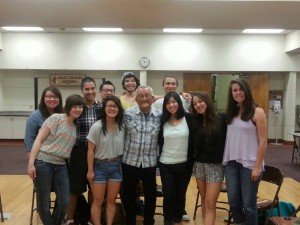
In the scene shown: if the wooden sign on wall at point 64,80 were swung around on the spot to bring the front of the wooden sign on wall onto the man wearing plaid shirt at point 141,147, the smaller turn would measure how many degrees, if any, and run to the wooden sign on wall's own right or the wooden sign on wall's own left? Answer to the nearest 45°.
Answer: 0° — it already faces them

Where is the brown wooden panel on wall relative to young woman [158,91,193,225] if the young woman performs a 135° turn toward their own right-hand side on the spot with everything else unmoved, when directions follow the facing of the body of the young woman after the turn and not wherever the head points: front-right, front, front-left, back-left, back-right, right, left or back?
front-right

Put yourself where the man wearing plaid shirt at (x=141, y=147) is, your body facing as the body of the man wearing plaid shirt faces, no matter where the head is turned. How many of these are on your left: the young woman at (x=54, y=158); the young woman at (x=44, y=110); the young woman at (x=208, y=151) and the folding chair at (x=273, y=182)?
2

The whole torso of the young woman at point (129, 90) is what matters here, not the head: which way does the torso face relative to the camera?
toward the camera

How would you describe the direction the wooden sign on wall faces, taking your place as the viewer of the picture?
facing the viewer

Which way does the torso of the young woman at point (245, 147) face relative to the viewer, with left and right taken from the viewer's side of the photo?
facing the viewer and to the left of the viewer

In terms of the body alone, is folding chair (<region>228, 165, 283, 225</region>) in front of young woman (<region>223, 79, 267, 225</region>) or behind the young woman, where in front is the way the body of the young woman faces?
behind

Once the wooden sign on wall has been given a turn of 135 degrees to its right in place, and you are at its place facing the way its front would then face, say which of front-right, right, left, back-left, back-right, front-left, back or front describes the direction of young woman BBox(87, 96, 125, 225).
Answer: back-left
